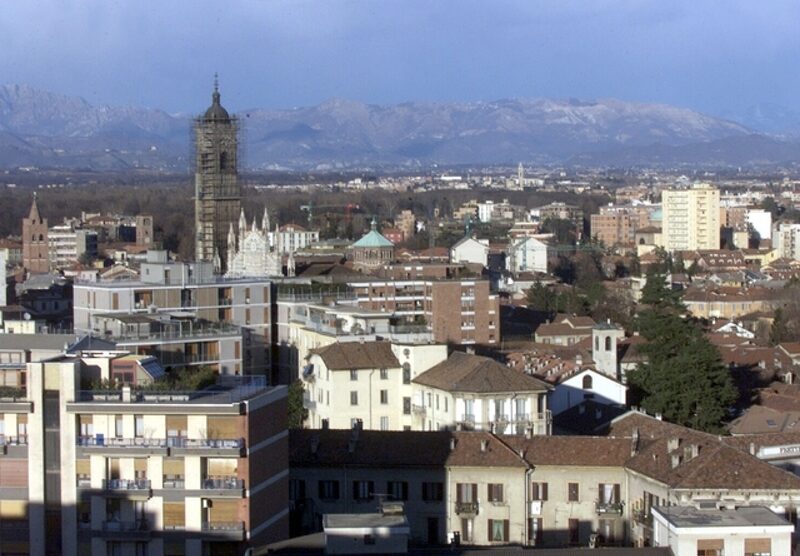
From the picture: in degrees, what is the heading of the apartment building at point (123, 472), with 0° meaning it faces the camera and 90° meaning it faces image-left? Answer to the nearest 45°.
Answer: approximately 0°

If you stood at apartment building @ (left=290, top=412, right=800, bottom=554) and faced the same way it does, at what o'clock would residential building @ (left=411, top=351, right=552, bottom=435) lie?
The residential building is roughly at 6 o'clock from the apartment building.

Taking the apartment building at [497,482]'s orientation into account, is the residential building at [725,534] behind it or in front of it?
in front

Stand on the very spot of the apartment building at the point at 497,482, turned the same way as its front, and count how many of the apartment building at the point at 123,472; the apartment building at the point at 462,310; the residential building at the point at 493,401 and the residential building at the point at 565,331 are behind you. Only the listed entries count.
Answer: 3

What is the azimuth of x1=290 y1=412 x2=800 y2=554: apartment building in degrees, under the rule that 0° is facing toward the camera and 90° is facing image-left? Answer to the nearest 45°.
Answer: approximately 0°

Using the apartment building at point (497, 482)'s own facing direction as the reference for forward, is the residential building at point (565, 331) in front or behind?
behind

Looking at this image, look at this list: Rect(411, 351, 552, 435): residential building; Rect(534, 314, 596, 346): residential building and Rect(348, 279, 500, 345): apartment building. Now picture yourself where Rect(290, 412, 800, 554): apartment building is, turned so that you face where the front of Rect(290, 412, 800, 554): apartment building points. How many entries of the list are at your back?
3
